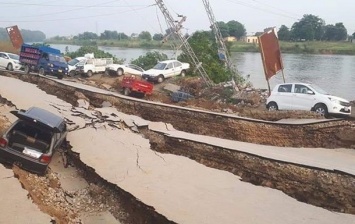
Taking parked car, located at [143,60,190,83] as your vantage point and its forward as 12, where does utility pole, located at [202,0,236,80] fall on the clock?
The utility pole is roughly at 7 o'clock from the parked car.

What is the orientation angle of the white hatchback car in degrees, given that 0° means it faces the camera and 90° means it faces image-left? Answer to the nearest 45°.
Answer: approximately 315°

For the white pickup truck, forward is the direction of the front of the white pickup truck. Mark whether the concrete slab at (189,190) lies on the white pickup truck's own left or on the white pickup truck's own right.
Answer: on the white pickup truck's own left

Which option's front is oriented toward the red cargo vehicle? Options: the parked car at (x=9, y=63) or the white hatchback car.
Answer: the parked car

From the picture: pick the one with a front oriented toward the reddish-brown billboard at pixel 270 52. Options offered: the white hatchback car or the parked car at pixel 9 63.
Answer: the parked car
